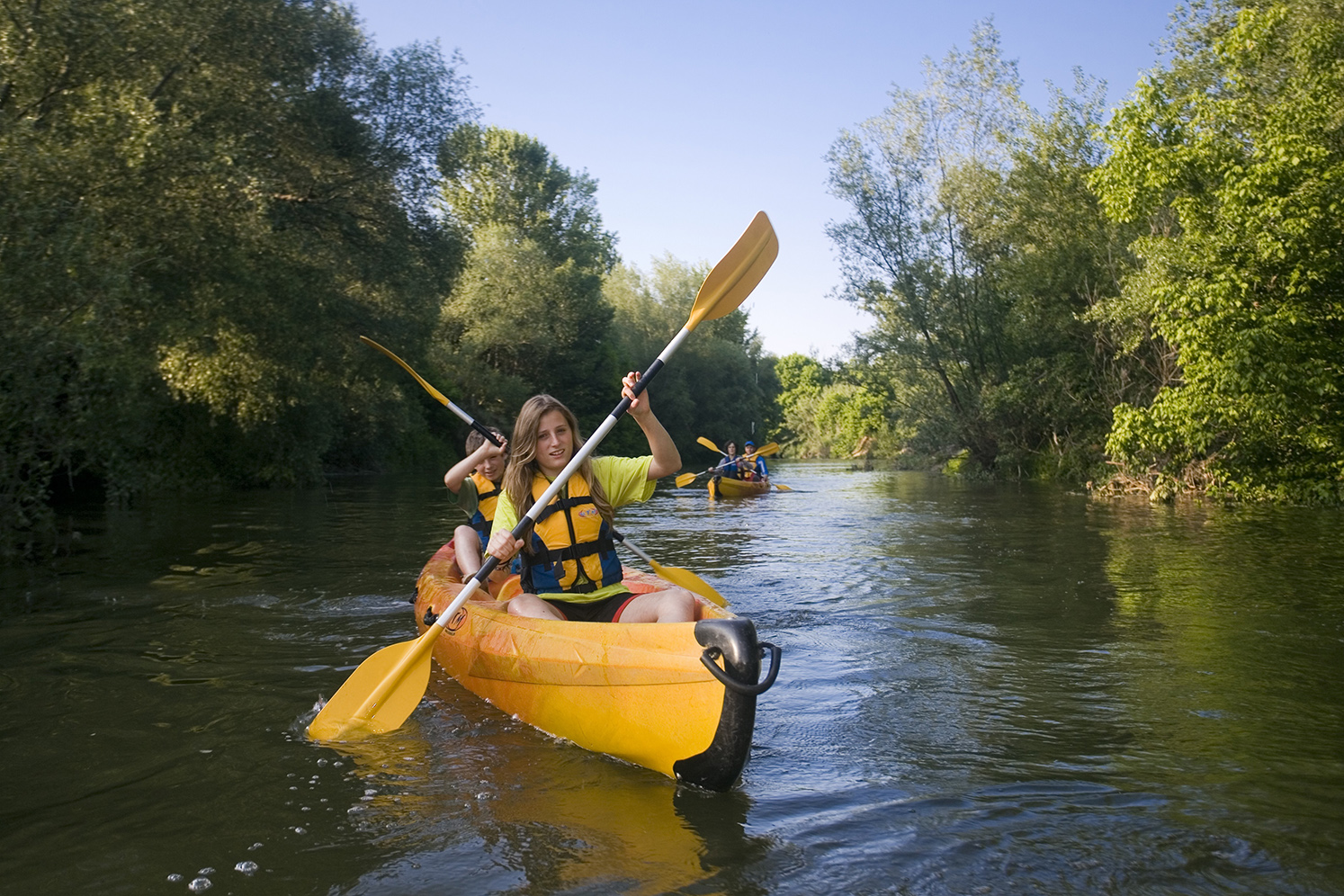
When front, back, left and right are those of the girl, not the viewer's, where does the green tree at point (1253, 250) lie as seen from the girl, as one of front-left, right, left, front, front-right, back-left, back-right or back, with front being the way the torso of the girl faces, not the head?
back-left

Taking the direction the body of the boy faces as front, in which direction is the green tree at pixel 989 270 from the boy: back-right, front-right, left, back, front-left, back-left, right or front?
left

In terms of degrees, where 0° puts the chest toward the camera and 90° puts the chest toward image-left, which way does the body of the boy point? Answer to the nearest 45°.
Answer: approximately 315°

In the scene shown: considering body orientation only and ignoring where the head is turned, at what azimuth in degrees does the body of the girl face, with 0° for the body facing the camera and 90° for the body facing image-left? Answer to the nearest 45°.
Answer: approximately 0°

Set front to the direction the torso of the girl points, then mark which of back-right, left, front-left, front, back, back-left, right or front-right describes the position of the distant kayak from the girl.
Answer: back

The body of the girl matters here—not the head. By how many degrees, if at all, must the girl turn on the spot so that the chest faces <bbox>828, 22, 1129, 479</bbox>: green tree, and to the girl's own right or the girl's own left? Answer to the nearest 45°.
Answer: approximately 135° to the girl's own left

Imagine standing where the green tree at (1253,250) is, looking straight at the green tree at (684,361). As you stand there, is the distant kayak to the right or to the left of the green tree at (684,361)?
left

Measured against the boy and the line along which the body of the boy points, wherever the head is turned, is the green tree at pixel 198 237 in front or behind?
behind

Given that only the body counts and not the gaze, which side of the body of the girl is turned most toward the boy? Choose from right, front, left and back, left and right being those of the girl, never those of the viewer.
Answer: back

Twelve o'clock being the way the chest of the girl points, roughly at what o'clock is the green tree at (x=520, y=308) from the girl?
The green tree is roughly at 6 o'clock from the girl.
